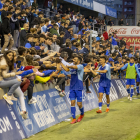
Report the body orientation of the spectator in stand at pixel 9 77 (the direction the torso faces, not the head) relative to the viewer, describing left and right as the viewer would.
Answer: facing the viewer and to the right of the viewer

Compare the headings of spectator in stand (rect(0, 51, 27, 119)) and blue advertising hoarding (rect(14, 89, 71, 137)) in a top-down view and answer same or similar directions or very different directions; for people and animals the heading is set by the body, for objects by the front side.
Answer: same or similar directions

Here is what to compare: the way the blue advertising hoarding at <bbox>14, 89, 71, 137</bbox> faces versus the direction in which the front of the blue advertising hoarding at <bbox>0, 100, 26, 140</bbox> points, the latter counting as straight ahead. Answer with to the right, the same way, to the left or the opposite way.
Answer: the same way

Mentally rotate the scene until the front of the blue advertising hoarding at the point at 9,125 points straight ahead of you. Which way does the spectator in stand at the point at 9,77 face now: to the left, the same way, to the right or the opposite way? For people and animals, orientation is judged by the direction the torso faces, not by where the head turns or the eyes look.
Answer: the same way

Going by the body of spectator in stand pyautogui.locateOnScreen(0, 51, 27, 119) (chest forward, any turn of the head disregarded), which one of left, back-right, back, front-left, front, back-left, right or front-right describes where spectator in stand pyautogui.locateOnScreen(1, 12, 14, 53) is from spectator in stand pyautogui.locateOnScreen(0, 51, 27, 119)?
back-left

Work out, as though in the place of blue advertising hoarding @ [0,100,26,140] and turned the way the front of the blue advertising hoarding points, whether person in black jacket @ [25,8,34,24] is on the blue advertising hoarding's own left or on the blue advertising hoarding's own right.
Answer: on the blue advertising hoarding's own left

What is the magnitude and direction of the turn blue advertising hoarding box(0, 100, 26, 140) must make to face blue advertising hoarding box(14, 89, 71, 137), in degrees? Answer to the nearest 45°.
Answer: approximately 90° to its left

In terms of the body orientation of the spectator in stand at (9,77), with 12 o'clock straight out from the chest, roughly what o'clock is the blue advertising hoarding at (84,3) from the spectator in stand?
The blue advertising hoarding is roughly at 8 o'clock from the spectator in stand.

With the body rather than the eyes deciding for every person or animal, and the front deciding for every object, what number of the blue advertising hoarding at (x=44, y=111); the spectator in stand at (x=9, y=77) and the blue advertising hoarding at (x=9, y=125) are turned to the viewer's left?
0

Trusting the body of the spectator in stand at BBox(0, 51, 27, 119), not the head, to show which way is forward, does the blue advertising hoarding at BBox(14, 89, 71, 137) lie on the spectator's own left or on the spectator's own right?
on the spectator's own left

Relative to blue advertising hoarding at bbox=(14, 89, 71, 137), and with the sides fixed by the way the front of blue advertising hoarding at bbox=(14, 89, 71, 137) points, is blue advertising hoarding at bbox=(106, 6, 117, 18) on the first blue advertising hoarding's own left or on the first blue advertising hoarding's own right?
on the first blue advertising hoarding's own left

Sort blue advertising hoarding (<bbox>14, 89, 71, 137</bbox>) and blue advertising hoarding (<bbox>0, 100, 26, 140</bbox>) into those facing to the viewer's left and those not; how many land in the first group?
0

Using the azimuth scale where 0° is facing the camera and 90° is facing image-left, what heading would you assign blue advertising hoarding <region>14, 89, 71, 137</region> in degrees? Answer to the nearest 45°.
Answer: approximately 315°

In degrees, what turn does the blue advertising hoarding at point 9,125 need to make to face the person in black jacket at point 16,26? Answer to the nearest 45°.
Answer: approximately 135° to its left

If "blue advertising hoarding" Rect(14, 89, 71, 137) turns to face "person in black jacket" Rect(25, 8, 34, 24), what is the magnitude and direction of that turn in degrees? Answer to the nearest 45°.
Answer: approximately 135° to its left

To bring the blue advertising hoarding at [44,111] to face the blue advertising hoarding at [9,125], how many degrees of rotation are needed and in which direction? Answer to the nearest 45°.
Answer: approximately 90° to its right

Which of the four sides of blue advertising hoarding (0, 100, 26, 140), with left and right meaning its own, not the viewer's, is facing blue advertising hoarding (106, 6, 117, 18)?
left

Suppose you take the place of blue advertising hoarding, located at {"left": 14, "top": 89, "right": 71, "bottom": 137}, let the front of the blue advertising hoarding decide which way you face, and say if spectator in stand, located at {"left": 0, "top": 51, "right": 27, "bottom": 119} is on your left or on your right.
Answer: on your right
